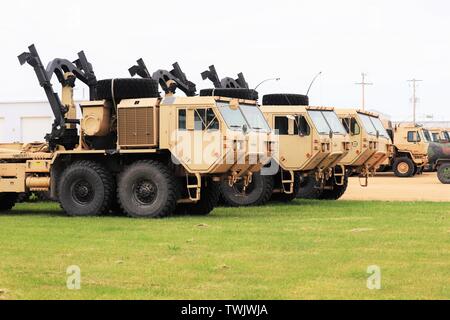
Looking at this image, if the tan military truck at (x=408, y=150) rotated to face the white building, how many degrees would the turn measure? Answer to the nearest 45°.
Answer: approximately 180°

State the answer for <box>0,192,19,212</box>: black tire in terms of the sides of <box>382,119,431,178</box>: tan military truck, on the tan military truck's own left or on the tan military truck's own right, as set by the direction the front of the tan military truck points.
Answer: on the tan military truck's own right

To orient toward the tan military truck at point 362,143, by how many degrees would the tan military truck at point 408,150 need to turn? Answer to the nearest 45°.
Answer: approximately 90° to its right

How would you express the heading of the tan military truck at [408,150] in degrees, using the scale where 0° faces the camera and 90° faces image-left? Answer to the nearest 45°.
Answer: approximately 270°

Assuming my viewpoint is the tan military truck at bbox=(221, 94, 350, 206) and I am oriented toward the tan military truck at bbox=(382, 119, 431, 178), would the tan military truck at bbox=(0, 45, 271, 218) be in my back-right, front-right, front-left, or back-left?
back-left

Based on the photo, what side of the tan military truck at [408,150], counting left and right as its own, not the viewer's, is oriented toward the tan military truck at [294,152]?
right
